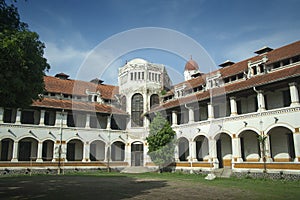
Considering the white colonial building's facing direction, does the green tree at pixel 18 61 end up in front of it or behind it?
in front

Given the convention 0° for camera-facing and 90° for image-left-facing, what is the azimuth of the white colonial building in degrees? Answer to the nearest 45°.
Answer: approximately 0°
